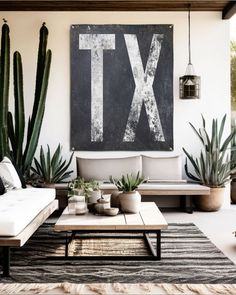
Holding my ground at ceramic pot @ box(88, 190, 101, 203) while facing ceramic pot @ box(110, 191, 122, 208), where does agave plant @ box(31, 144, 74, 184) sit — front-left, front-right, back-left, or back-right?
back-left

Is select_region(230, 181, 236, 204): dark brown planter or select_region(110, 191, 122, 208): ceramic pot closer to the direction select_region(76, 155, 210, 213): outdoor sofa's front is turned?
the ceramic pot

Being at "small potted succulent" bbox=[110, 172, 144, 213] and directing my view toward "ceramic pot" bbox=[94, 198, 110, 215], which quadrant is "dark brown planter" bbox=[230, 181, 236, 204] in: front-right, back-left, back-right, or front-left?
back-right

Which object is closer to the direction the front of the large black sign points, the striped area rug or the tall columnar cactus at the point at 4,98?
the striped area rug

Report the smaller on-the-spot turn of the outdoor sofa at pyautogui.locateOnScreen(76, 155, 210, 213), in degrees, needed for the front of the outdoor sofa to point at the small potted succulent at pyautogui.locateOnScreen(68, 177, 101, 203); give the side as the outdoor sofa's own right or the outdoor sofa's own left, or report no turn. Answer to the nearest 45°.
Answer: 0° — it already faces it

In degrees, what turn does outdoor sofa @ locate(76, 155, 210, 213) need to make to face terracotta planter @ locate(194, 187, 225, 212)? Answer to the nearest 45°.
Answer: approximately 90° to its left

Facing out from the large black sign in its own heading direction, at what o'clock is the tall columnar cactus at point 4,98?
The tall columnar cactus is roughly at 2 o'clock from the large black sign.

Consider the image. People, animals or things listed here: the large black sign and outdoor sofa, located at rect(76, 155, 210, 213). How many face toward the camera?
2

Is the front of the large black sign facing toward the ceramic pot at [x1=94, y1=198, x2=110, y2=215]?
yes

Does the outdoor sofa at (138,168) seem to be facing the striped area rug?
yes

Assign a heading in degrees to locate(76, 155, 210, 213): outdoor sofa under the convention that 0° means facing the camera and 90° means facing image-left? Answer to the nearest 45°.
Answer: approximately 0°

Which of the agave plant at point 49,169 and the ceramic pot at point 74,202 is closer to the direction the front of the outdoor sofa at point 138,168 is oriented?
the ceramic pot
